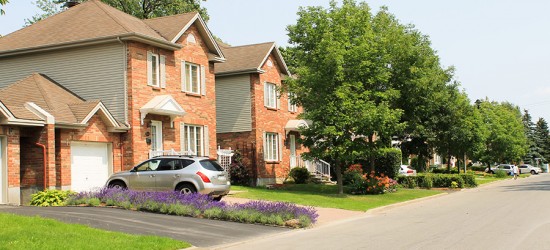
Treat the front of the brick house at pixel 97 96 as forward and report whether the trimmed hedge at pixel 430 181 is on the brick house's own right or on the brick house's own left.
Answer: on the brick house's own left

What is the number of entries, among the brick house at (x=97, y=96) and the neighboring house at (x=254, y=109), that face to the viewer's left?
0

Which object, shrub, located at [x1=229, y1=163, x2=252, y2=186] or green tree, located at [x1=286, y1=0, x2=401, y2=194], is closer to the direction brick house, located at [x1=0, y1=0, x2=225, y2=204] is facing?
the green tree

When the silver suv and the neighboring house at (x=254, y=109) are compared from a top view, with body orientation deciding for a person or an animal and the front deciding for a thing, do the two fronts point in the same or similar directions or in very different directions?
very different directions

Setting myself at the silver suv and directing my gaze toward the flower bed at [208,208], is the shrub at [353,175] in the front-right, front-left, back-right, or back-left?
back-left

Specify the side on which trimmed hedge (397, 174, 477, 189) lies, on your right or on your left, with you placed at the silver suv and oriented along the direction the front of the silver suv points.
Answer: on your right

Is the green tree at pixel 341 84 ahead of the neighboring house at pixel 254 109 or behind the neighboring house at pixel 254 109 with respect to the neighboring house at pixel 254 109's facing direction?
ahead

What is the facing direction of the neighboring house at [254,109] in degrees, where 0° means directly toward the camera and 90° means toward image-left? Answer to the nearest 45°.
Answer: approximately 315°

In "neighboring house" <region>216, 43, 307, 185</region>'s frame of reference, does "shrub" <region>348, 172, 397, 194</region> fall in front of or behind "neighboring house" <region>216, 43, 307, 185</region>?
in front

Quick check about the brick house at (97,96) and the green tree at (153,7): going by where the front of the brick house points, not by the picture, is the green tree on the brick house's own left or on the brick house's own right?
on the brick house's own left

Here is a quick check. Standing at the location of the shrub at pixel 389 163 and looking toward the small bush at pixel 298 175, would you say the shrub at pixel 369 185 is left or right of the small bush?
left

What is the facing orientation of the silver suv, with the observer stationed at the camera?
facing away from the viewer and to the left of the viewer
